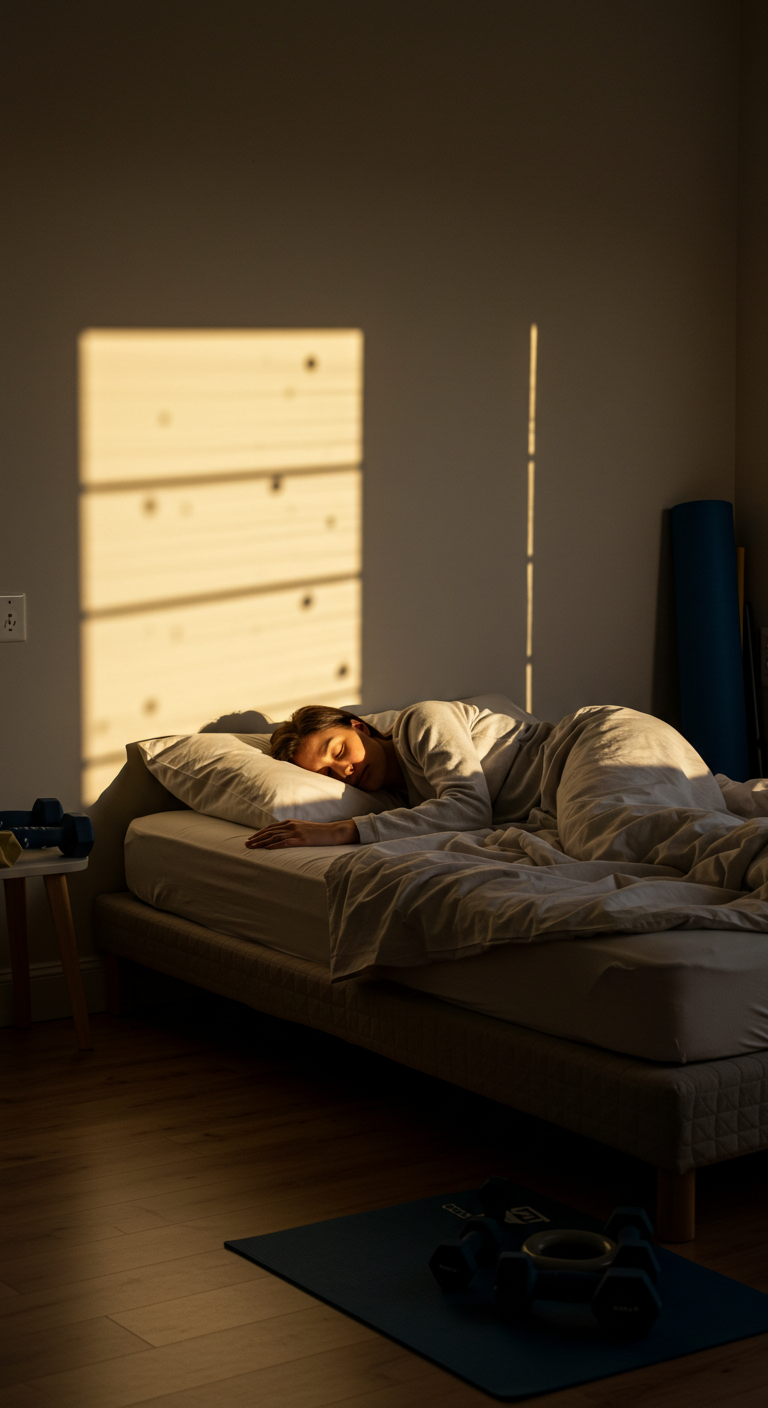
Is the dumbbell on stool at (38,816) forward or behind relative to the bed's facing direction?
behind

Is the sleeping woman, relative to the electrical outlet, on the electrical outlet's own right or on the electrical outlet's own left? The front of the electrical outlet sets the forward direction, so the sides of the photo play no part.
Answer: on the electrical outlet's own left

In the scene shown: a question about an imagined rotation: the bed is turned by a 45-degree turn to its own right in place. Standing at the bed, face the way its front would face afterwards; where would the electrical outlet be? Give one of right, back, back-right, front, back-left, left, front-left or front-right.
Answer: back-right

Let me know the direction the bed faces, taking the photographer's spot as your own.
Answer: facing the viewer and to the right of the viewer

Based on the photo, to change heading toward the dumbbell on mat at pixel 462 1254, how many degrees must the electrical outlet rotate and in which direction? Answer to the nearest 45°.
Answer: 0° — it already faces it

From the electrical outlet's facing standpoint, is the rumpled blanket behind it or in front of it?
in front

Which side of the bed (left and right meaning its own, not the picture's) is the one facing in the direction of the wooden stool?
back

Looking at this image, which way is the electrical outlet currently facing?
toward the camera
